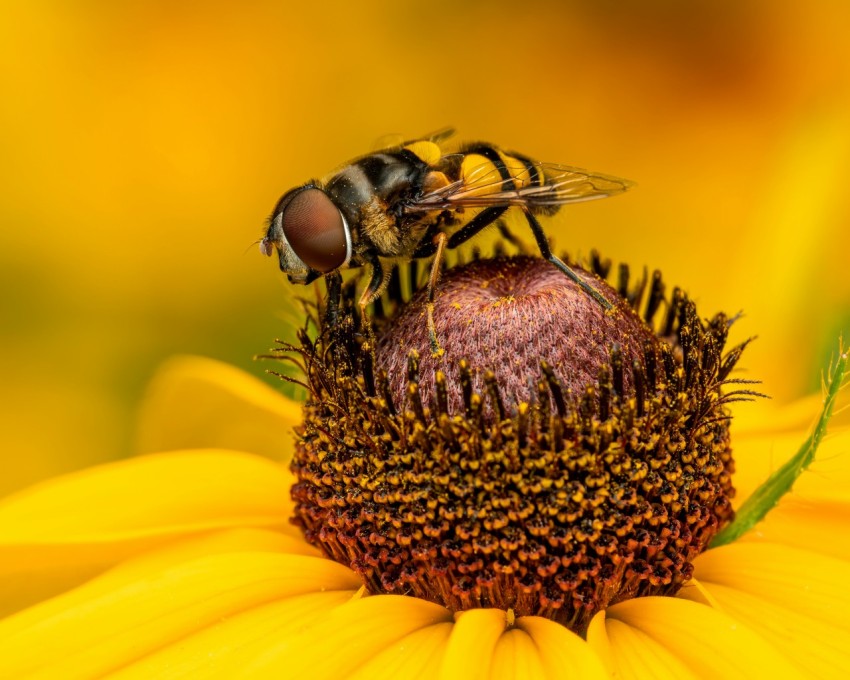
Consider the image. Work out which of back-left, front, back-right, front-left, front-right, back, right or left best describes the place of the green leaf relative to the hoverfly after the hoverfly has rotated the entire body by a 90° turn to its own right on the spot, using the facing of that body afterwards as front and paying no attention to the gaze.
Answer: back-right

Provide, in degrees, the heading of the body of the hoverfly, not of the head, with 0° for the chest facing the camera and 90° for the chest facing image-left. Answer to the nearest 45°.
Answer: approximately 90°
